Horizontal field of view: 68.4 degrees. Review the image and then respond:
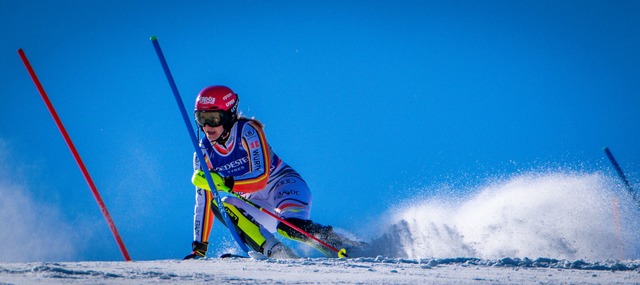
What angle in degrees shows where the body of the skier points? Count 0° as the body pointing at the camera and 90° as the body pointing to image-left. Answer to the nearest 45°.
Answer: approximately 45°

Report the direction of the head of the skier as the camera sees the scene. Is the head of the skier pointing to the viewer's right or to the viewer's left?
to the viewer's left

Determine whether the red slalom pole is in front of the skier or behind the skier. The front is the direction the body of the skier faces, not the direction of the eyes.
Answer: in front
